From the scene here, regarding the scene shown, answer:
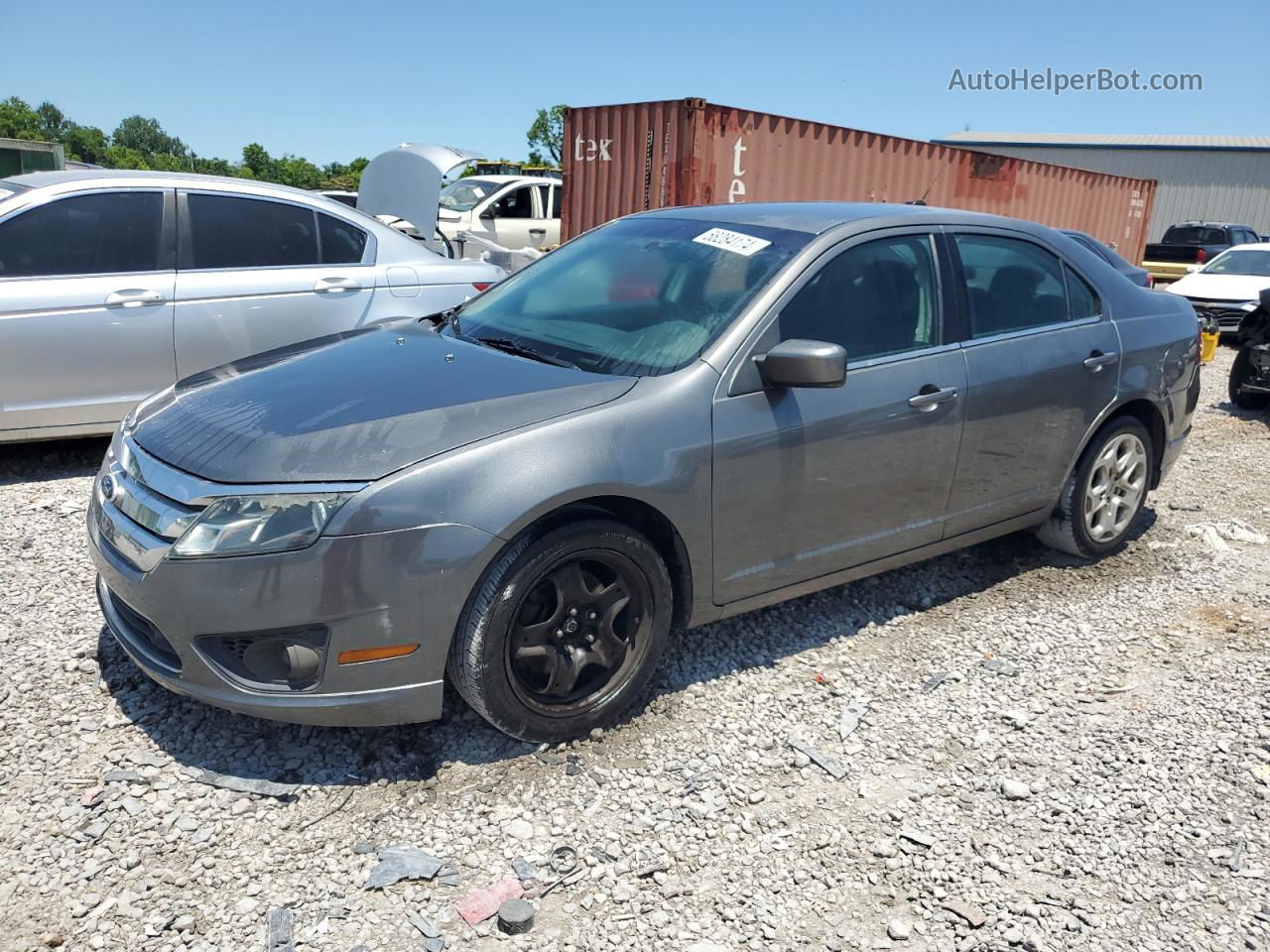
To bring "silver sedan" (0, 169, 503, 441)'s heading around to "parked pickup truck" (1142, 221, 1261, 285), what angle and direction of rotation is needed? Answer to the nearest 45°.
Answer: approximately 135° to its right

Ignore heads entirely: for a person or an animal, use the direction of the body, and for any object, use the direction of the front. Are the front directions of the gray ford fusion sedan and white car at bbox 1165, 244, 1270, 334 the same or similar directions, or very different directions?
same or similar directions

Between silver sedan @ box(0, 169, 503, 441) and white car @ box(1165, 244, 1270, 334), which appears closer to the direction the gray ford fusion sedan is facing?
the silver sedan

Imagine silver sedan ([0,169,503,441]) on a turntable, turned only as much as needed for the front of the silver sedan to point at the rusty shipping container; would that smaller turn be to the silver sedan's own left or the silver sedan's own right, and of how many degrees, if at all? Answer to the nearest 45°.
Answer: approximately 135° to the silver sedan's own right

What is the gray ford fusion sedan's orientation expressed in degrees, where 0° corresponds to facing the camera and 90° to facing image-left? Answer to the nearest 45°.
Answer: approximately 45°

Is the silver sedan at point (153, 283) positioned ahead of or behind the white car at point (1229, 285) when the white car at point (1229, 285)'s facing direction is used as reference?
ahead

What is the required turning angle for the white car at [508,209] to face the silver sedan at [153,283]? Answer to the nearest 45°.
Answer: approximately 45° to its left

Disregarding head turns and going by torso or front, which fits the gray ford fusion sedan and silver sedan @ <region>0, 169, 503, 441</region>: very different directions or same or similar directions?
same or similar directions

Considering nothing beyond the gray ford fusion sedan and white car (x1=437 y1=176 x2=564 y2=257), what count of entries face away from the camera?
0

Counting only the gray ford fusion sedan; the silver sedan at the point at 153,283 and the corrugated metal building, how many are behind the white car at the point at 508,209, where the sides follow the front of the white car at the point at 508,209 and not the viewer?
1

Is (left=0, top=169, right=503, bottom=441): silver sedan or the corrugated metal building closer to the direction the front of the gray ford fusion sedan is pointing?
the silver sedan

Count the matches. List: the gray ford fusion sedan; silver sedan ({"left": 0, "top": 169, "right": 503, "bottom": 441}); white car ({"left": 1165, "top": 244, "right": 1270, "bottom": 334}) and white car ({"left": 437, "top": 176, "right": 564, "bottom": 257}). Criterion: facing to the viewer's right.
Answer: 0

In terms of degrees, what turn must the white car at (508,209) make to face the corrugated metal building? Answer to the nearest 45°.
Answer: approximately 180°

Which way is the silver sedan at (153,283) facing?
to the viewer's left

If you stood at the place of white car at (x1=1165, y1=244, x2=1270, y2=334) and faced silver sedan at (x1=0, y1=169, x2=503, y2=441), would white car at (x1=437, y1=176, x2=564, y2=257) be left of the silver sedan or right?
right
